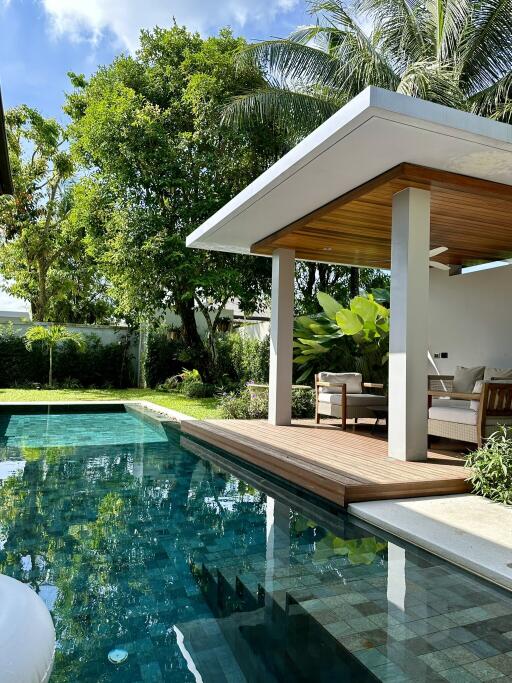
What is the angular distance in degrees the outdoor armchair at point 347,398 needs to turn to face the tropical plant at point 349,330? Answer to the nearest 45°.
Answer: approximately 135° to its left

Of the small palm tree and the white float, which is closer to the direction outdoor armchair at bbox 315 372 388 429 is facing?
the white float
